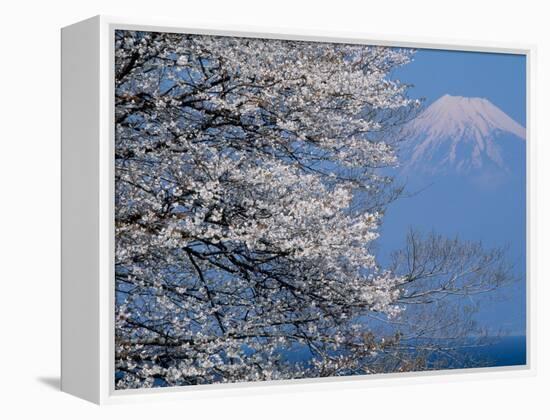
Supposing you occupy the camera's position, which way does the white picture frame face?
facing the viewer and to the right of the viewer
